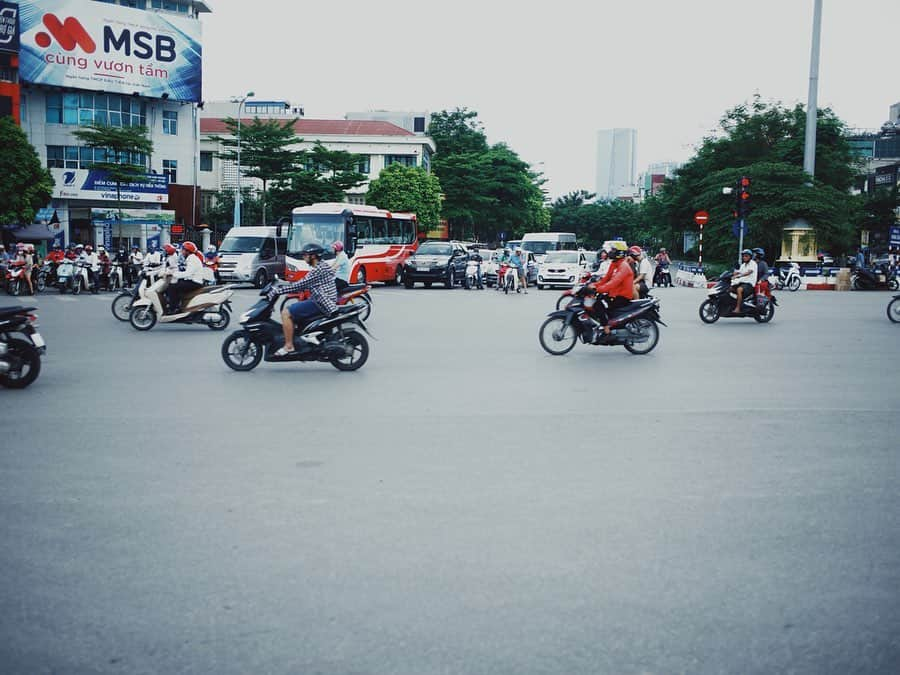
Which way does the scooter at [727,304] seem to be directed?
to the viewer's left

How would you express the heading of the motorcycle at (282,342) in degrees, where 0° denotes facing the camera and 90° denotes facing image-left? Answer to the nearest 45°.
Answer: approximately 90°

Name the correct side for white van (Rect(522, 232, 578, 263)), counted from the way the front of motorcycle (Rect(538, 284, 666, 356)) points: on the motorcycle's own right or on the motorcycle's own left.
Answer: on the motorcycle's own right

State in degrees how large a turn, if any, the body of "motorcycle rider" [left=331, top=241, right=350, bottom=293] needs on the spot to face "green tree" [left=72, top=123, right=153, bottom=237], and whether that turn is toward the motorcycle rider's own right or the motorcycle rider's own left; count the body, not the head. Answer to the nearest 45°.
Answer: approximately 90° to the motorcycle rider's own right

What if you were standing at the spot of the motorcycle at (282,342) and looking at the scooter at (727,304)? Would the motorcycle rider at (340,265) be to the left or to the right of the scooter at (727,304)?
left

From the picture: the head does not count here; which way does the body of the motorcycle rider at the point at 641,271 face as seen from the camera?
to the viewer's left

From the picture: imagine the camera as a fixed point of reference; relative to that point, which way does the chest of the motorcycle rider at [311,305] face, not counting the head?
to the viewer's left

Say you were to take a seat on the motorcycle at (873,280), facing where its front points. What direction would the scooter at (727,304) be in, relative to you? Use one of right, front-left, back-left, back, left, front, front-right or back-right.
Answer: left
